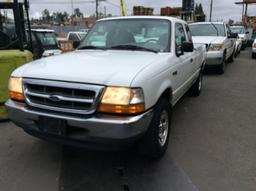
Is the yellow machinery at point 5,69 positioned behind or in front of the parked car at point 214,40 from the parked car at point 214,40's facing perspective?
in front

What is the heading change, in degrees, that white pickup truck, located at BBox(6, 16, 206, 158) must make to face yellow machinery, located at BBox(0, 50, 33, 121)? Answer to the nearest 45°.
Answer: approximately 90° to its right

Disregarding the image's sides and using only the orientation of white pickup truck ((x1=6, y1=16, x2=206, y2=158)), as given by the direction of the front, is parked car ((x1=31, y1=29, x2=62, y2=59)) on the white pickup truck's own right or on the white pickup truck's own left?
on the white pickup truck's own right

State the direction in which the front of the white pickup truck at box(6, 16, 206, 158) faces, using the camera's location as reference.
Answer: facing the viewer and to the left of the viewer

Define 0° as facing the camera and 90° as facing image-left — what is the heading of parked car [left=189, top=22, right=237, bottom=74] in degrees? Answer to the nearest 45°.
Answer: approximately 0°

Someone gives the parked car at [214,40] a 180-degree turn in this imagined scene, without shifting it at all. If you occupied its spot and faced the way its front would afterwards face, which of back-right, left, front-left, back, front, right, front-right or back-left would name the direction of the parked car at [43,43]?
left

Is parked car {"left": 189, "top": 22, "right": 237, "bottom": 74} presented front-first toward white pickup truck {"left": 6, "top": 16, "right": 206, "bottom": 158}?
yes

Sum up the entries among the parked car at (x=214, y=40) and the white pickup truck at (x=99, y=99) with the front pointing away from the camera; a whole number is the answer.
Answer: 0

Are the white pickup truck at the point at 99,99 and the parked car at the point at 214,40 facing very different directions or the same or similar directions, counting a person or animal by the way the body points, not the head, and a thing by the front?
same or similar directions
